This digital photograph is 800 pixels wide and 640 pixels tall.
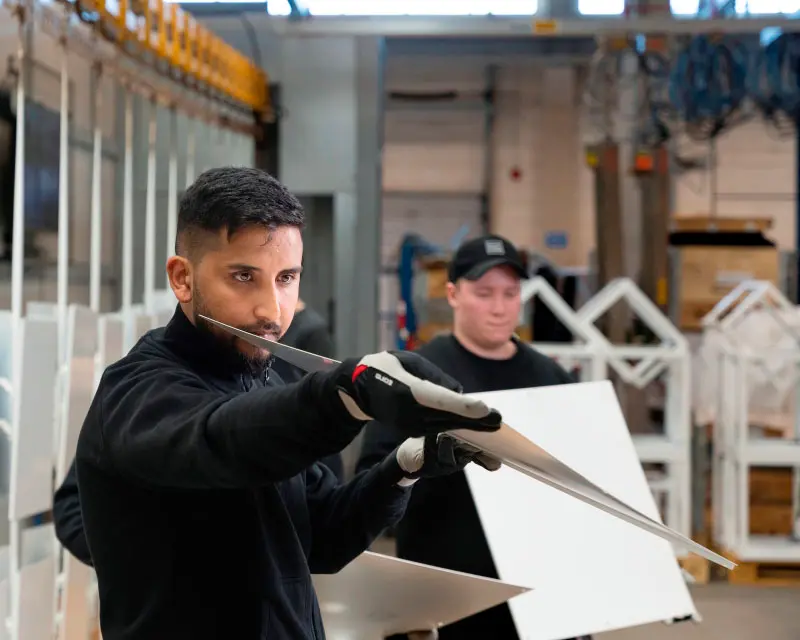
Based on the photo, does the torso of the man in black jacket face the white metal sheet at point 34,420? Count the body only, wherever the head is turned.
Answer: no

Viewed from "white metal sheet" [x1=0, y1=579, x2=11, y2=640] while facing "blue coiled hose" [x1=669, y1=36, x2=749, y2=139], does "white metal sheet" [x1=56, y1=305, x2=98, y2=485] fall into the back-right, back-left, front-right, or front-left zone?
front-left

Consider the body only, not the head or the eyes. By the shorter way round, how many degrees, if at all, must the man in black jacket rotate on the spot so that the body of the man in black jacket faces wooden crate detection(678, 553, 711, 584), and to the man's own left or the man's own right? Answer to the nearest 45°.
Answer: approximately 90° to the man's own left

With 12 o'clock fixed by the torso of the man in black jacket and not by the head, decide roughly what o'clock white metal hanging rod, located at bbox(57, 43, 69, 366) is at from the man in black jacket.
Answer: The white metal hanging rod is roughly at 7 o'clock from the man in black jacket.

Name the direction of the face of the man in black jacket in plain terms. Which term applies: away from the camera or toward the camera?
toward the camera

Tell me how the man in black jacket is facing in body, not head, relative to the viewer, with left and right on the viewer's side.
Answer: facing the viewer and to the right of the viewer

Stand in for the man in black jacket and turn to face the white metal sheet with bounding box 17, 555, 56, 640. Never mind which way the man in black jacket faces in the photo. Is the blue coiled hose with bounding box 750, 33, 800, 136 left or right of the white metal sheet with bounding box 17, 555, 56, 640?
right

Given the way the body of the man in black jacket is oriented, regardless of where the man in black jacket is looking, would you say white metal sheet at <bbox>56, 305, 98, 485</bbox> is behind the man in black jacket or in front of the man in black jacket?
behind

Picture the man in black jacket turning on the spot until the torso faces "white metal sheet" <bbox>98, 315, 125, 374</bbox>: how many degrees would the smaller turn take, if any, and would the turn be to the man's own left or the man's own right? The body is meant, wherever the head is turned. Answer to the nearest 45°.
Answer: approximately 135° to the man's own left

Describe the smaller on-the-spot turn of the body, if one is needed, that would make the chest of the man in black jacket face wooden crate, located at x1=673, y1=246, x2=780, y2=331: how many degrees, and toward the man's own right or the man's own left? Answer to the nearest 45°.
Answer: approximately 90° to the man's own left

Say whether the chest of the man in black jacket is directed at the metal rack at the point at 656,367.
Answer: no

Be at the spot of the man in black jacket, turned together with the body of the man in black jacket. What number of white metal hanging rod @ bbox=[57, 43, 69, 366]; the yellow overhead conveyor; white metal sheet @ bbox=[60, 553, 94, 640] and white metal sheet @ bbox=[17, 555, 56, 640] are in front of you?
0

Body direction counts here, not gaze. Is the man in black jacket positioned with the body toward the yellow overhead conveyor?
no

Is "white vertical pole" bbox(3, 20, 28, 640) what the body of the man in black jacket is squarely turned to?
no
